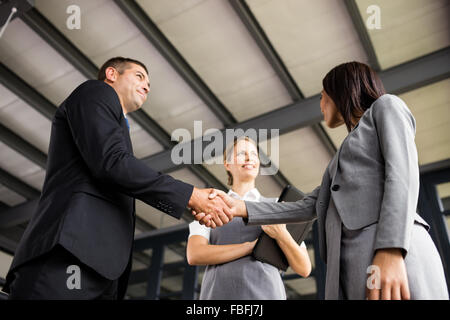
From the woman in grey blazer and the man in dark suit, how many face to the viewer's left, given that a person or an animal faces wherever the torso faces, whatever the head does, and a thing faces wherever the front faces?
1

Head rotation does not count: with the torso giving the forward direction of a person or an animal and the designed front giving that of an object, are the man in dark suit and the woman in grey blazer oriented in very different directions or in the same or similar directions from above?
very different directions

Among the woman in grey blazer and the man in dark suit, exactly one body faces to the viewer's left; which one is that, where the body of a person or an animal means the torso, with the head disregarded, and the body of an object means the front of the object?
the woman in grey blazer

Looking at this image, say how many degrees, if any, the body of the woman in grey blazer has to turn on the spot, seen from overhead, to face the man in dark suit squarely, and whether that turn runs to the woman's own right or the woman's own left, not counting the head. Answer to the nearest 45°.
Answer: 0° — they already face them

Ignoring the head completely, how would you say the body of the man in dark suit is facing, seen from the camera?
to the viewer's right

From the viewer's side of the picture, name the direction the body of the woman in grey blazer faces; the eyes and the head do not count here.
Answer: to the viewer's left

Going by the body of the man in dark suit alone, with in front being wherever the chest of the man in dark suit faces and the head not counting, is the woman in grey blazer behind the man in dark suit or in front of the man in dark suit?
in front

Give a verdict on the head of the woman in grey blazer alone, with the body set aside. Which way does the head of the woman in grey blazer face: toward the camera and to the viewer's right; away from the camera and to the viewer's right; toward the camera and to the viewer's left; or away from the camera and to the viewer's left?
away from the camera and to the viewer's left
